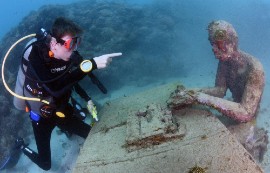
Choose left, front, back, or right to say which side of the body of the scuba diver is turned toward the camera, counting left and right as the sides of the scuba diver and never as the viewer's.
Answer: right

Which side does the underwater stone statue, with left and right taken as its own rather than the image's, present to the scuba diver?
front

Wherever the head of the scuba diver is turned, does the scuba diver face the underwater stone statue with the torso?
yes

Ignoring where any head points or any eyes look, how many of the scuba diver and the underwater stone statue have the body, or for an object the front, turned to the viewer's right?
1

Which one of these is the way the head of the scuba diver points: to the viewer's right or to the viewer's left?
to the viewer's right

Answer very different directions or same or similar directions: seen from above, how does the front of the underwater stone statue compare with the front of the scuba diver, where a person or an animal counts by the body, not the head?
very different directions

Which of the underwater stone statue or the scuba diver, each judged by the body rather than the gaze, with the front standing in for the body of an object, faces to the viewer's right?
the scuba diver

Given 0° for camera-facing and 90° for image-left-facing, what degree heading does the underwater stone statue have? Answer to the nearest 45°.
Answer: approximately 45°
